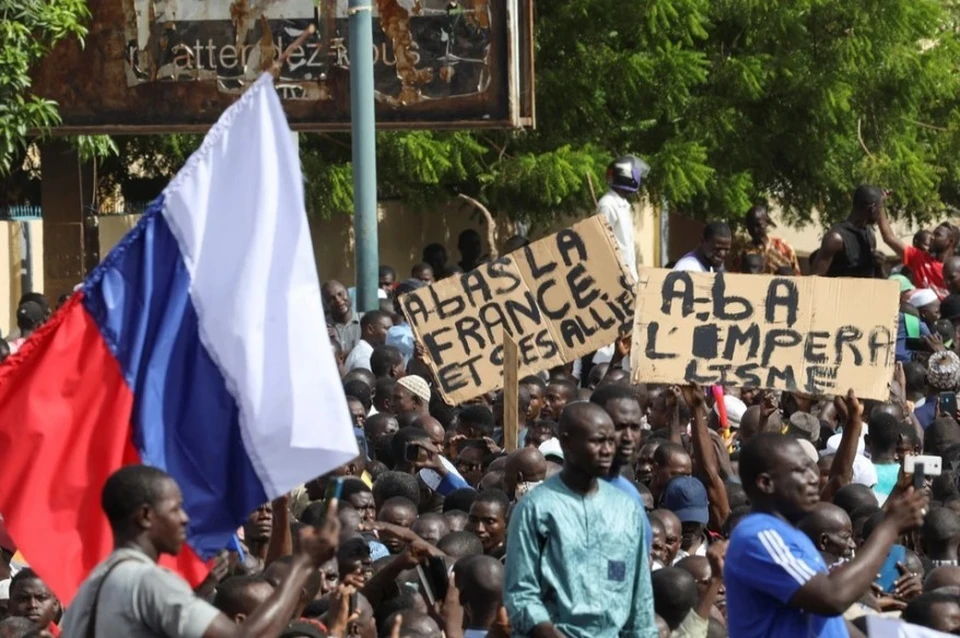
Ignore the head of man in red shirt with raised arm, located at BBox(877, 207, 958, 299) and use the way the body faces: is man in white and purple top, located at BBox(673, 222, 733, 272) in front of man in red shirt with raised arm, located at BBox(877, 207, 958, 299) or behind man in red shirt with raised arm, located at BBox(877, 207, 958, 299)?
in front

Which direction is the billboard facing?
toward the camera

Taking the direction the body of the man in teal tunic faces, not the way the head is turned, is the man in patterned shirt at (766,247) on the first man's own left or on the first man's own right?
on the first man's own left

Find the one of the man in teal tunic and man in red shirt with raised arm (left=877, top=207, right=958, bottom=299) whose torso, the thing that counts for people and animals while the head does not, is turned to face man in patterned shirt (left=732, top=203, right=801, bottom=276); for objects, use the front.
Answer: man in red shirt with raised arm (left=877, top=207, right=958, bottom=299)

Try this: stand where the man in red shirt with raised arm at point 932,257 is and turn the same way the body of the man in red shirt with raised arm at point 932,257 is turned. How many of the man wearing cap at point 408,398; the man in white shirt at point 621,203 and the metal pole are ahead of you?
3

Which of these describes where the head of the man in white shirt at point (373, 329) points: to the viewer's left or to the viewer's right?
to the viewer's right

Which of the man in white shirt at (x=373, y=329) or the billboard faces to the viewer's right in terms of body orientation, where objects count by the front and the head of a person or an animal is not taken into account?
the man in white shirt
